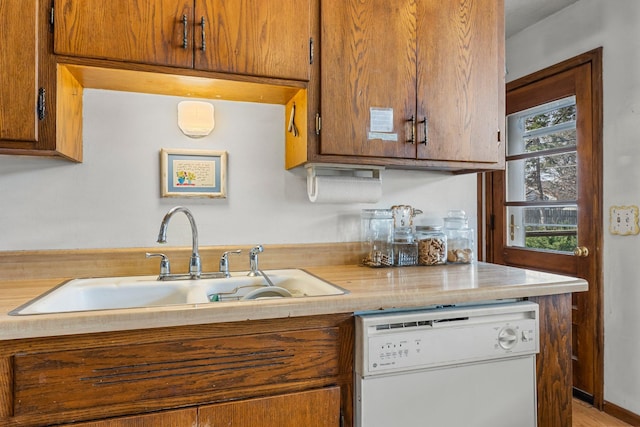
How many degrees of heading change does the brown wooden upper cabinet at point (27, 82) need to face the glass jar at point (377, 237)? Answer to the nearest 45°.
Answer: approximately 90° to its left

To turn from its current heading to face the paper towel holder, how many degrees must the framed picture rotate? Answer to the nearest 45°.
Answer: approximately 90° to its left

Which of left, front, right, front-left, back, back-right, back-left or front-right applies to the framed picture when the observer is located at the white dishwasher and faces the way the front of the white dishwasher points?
back-right

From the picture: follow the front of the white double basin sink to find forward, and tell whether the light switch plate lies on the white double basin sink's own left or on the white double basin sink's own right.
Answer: on the white double basin sink's own left

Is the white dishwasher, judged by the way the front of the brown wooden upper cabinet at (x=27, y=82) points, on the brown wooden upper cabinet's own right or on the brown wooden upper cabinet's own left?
on the brown wooden upper cabinet's own left

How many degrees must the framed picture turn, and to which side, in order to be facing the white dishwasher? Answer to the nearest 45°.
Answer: approximately 45° to its left

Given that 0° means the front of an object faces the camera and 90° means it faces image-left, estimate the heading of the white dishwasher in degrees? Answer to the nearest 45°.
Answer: approximately 315°
